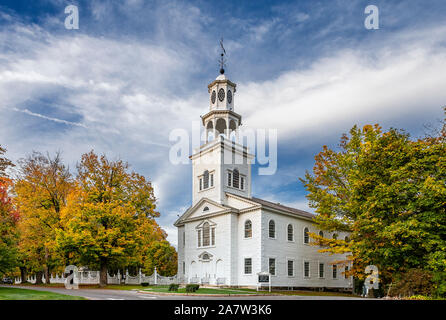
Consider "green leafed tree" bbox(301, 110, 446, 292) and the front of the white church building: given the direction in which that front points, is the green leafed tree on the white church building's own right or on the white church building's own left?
on the white church building's own left

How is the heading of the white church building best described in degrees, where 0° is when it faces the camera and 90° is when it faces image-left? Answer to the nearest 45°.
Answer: approximately 45°

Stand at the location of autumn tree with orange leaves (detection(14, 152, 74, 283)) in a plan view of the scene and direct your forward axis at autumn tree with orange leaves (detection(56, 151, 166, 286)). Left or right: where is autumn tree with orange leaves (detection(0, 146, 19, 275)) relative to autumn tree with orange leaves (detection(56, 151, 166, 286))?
right

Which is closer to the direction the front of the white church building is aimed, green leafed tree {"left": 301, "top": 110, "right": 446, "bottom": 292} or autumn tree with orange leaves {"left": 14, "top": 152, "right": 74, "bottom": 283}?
the autumn tree with orange leaves

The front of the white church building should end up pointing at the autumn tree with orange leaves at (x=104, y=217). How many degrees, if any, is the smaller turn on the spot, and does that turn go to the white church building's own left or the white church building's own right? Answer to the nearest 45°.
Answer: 0° — it already faces it

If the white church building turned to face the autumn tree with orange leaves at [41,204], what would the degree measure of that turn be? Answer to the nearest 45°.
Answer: approximately 45° to its right

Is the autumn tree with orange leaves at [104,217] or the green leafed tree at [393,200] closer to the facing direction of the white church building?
the autumn tree with orange leaves
